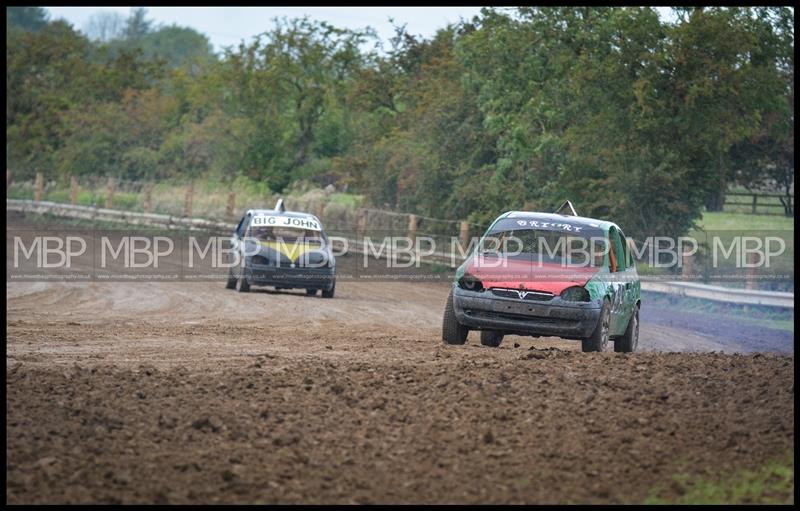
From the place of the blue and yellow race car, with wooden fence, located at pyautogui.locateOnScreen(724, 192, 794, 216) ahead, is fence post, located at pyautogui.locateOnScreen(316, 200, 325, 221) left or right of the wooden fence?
left

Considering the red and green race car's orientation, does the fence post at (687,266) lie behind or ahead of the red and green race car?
behind

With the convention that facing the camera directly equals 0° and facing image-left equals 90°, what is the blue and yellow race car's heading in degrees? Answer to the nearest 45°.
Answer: approximately 0°

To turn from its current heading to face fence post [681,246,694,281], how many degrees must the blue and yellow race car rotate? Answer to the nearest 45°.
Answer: approximately 90° to its left

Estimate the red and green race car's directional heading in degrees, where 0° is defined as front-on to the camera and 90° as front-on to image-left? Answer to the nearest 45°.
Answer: approximately 0°

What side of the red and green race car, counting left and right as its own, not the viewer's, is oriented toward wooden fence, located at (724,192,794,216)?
back

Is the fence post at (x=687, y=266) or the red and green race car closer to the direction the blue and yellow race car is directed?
the red and green race car

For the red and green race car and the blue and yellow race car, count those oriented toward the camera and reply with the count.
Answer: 2

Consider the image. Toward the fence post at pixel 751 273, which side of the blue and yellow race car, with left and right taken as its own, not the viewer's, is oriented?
left

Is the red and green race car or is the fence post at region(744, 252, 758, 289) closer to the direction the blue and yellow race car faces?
the red and green race car

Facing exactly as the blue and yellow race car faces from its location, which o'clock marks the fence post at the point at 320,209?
The fence post is roughly at 6 o'clock from the blue and yellow race car.
